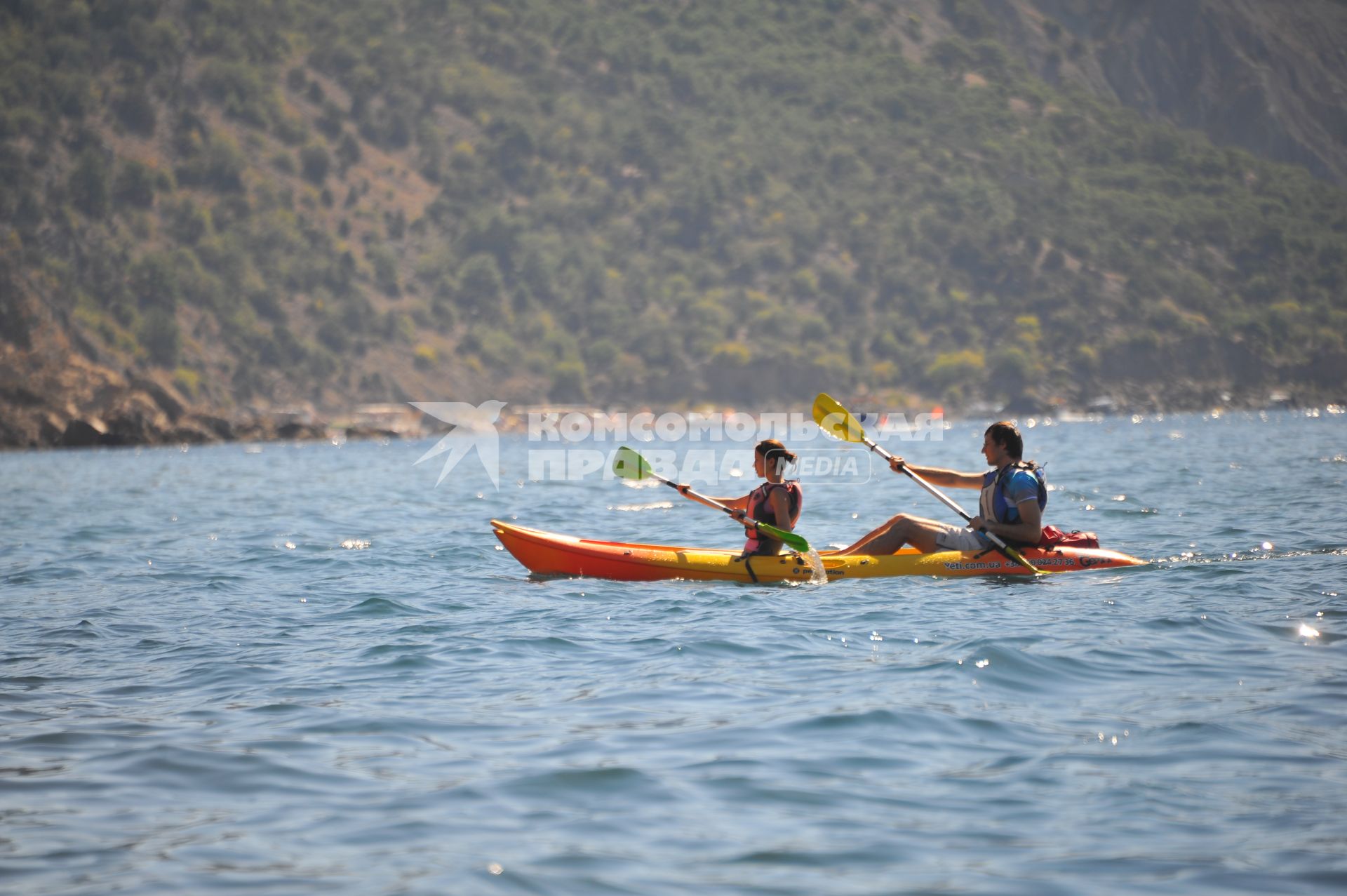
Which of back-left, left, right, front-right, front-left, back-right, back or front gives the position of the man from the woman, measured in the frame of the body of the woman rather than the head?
back

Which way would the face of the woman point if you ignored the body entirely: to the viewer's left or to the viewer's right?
to the viewer's left

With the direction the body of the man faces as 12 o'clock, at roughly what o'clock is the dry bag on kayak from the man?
The dry bag on kayak is roughly at 5 o'clock from the man.

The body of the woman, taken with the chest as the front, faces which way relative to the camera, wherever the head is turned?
to the viewer's left

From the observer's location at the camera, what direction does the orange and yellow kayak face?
facing to the left of the viewer

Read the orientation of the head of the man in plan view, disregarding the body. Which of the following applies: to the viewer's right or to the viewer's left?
to the viewer's left

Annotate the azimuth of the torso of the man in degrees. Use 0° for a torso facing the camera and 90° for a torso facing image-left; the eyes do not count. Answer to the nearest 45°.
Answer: approximately 90°

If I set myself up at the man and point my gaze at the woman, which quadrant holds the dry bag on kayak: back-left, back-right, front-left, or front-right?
back-right
